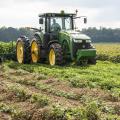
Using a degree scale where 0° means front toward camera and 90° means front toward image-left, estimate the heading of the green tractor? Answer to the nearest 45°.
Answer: approximately 315°
